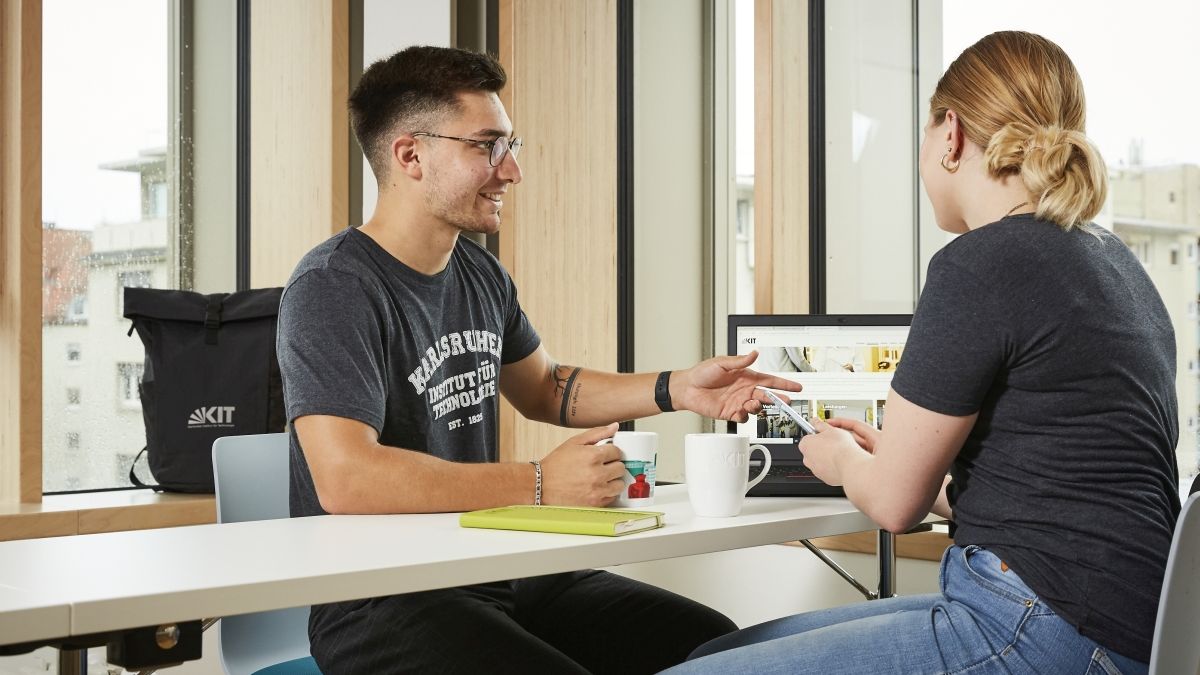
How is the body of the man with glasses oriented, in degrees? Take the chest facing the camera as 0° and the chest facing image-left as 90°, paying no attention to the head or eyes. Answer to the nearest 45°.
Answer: approximately 315°

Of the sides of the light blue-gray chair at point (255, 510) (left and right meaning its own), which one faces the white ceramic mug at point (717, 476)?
front

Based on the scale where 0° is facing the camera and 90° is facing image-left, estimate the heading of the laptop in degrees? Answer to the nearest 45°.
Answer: approximately 0°

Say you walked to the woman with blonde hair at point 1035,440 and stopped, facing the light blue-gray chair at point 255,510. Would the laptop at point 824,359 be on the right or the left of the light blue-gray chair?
right

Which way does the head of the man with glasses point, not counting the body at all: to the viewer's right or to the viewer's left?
to the viewer's right

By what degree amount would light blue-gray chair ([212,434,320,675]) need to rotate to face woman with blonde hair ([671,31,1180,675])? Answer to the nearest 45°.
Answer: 0° — it already faces them

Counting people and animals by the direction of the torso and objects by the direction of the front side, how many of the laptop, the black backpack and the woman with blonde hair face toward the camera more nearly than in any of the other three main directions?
2

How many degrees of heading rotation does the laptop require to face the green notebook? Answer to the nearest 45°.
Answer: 0° — it already faces it

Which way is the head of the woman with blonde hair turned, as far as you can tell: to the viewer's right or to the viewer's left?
to the viewer's left

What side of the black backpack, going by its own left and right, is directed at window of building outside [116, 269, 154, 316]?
back

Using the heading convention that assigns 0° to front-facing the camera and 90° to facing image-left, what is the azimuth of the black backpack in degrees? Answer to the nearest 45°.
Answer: approximately 0°

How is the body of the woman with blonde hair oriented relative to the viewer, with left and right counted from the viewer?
facing away from the viewer and to the left of the viewer

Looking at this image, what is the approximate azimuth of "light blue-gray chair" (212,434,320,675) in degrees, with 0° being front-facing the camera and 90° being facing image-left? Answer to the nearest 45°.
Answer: approximately 315°

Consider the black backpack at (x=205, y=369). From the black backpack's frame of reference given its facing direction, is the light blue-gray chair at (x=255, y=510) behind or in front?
in front
